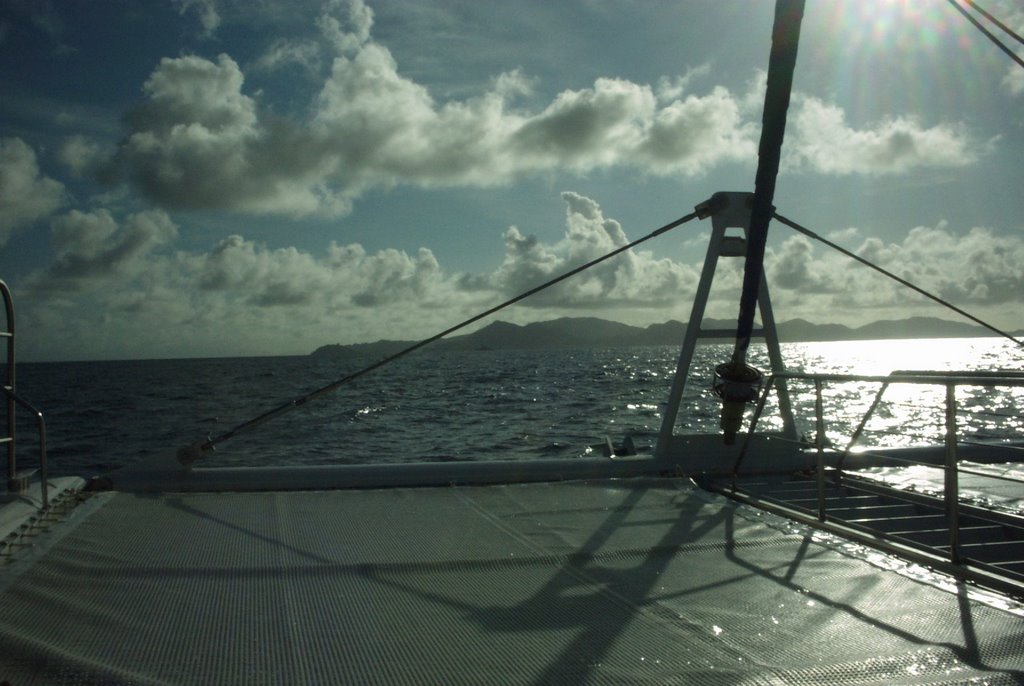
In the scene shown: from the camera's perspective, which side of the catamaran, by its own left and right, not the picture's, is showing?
back
